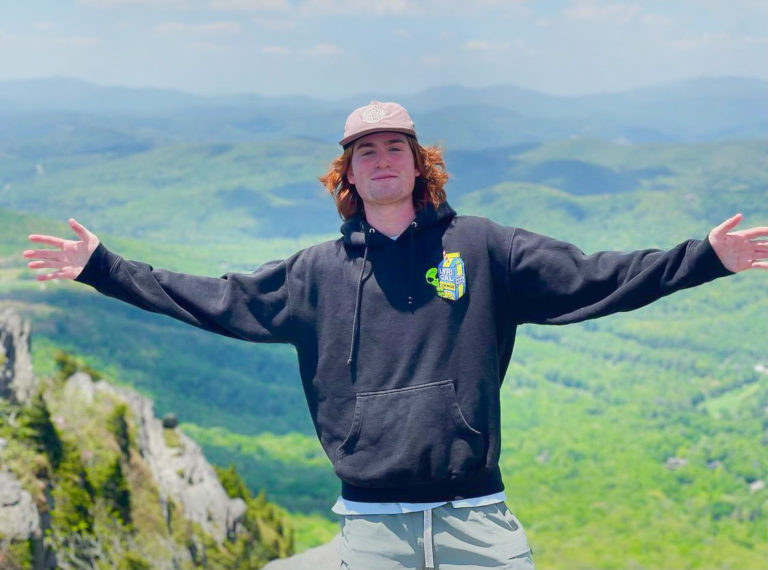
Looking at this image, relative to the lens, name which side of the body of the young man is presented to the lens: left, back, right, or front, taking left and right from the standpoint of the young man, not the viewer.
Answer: front

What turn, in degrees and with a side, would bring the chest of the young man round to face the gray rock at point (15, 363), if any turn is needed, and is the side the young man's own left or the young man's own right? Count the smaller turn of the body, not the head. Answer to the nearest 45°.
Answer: approximately 135° to the young man's own right

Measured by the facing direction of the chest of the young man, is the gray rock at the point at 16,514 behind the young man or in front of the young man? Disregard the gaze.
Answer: behind

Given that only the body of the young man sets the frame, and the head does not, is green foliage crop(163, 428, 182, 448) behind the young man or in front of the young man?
behind

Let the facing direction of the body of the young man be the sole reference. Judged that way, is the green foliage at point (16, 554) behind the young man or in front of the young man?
behind

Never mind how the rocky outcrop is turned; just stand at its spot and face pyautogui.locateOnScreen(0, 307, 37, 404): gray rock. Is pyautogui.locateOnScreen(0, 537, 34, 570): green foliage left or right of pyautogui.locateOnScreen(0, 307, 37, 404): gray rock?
left
